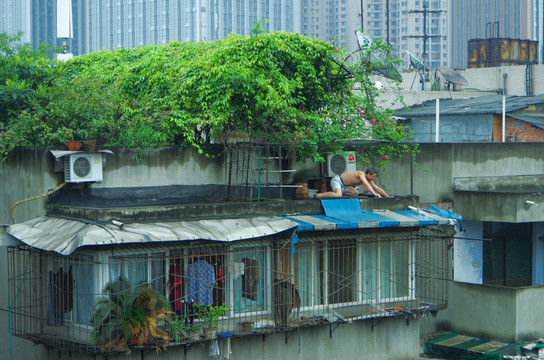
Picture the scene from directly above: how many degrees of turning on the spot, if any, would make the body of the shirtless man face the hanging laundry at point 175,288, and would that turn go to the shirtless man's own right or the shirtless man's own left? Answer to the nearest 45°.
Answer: approximately 135° to the shirtless man's own right

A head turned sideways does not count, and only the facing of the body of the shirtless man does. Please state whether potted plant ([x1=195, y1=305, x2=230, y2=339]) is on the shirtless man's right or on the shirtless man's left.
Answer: on the shirtless man's right

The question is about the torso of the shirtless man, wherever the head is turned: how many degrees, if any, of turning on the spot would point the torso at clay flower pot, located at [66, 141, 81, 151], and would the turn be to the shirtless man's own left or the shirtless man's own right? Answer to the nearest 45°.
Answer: approximately 135° to the shirtless man's own right

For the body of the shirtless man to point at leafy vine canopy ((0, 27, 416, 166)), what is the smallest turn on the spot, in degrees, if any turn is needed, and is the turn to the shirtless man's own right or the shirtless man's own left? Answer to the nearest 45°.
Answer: approximately 180°

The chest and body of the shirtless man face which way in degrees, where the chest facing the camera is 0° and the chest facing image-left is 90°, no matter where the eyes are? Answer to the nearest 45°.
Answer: approximately 270°

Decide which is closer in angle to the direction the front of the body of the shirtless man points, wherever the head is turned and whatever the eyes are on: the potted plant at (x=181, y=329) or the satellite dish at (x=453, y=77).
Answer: the satellite dish

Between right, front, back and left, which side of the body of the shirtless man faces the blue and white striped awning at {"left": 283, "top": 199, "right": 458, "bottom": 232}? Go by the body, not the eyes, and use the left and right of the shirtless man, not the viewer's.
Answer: right

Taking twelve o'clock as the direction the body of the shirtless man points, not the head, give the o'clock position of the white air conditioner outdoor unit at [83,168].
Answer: The white air conditioner outdoor unit is roughly at 5 o'clock from the shirtless man.

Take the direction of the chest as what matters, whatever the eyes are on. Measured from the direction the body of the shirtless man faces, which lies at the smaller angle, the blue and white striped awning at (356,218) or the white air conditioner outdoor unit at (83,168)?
the blue and white striped awning

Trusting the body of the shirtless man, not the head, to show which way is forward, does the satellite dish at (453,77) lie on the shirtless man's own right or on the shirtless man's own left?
on the shirtless man's own left
